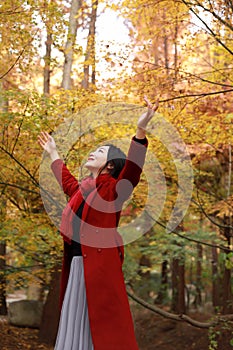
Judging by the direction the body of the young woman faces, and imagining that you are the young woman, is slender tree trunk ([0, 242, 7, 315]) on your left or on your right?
on your right

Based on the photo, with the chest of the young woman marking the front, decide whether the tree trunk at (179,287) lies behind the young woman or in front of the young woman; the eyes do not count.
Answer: behind

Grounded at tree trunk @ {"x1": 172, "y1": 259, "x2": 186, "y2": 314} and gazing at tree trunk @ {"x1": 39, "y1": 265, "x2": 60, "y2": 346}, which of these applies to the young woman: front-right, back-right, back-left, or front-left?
front-left

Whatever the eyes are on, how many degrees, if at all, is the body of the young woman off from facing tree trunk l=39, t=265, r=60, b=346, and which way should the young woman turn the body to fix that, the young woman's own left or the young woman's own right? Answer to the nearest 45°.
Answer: approximately 135° to the young woman's own right
